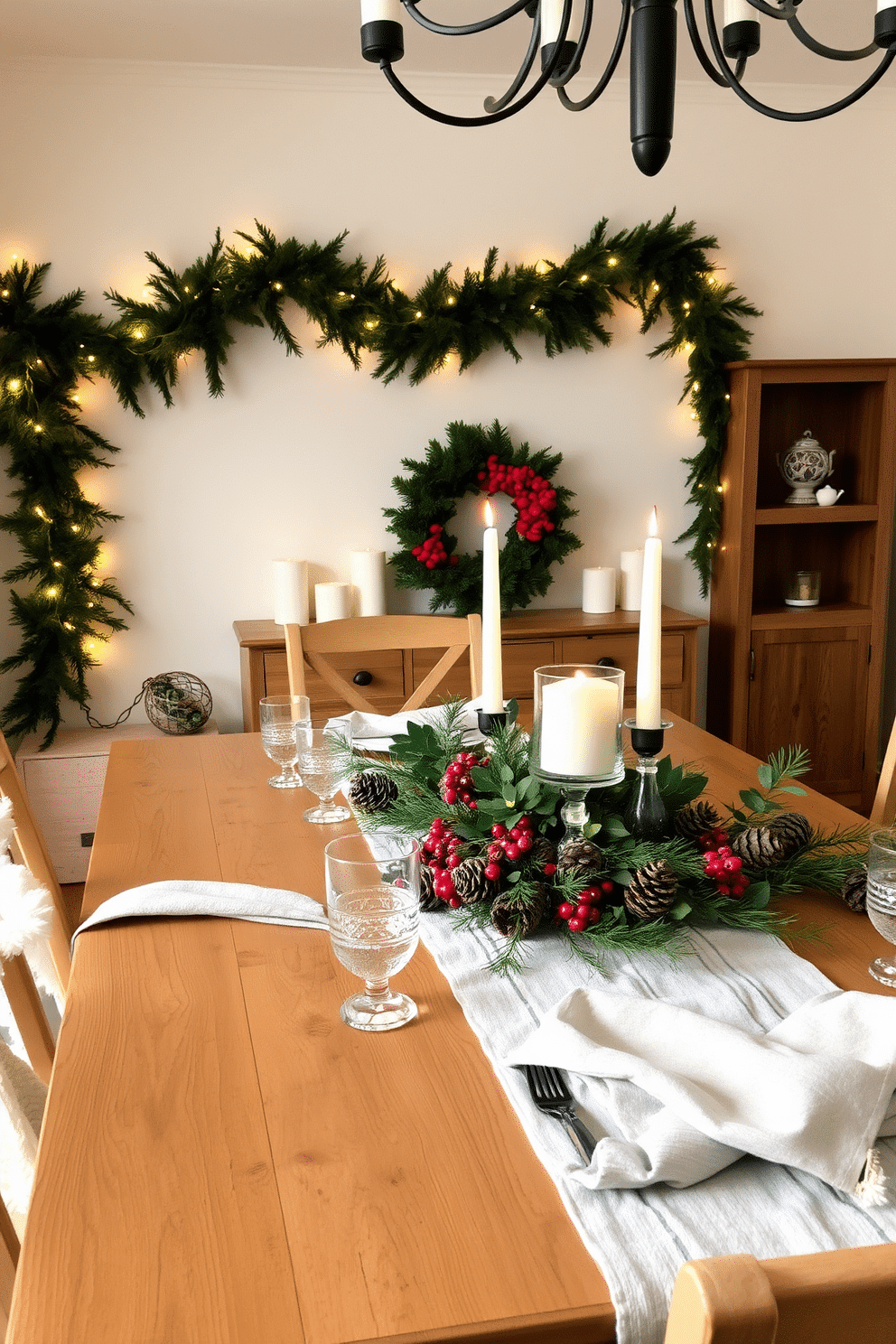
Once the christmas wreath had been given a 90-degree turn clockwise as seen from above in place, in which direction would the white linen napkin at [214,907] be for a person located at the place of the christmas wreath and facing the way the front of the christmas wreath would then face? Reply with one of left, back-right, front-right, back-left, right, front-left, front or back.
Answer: left

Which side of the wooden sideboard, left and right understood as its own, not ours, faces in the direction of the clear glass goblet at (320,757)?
front

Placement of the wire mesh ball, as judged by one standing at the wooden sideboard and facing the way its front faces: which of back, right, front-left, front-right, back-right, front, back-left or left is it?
right

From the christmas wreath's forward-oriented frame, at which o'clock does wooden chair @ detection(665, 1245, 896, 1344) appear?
The wooden chair is roughly at 12 o'clock from the christmas wreath.

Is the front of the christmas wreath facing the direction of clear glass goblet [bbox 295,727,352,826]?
yes

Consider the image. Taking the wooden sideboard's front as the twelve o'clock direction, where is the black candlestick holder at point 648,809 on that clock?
The black candlestick holder is roughly at 12 o'clock from the wooden sideboard.

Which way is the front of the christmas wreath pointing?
toward the camera

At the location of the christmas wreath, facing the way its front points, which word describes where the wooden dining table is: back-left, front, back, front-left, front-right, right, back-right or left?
front

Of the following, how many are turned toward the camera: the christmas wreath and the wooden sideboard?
2

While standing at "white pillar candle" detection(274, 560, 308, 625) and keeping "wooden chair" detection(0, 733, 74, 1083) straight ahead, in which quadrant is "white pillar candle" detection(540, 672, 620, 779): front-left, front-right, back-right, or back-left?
front-left

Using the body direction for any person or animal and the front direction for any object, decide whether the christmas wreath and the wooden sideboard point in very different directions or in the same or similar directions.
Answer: same or similar directions

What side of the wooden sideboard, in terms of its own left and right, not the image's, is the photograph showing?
front

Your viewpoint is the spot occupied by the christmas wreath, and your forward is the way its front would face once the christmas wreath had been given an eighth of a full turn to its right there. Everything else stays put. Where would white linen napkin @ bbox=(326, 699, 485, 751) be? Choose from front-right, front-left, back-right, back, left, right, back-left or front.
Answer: front-left

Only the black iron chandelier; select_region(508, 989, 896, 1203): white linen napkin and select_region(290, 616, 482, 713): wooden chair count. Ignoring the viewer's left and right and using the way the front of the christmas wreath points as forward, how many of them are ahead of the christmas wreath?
3

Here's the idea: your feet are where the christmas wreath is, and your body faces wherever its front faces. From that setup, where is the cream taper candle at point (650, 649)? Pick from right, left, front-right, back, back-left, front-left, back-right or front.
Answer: front

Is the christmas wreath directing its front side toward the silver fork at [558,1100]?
yes
